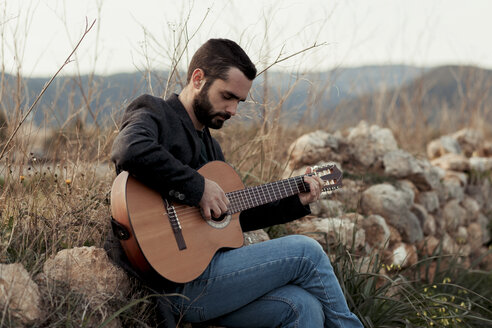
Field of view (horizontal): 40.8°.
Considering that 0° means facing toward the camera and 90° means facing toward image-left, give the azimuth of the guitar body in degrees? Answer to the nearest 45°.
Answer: approximately 315°

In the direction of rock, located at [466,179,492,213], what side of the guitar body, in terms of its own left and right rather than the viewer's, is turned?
left

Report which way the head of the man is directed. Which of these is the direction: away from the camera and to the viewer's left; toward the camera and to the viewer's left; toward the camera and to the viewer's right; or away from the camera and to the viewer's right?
toward the camera and to the viewer's right

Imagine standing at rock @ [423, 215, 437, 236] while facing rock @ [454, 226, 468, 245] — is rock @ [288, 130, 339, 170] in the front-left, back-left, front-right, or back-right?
back-left

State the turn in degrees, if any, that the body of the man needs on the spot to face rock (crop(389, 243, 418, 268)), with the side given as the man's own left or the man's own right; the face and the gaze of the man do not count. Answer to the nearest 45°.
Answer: approximately 90° to the man's own left

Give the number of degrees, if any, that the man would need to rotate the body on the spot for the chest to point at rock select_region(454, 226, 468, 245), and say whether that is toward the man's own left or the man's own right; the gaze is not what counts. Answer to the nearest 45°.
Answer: approximately 90° to the man's own left

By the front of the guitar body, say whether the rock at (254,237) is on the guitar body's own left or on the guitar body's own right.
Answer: on the guitar body's own left

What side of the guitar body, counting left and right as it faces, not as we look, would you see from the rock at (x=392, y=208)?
left

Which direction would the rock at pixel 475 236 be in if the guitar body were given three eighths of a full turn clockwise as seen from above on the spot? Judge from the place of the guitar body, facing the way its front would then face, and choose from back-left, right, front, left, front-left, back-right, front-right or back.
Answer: back-right

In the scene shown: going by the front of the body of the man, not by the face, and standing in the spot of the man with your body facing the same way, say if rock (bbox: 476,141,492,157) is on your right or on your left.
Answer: on your left

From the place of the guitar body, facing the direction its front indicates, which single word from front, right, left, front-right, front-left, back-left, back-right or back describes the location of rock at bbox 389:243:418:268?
left
